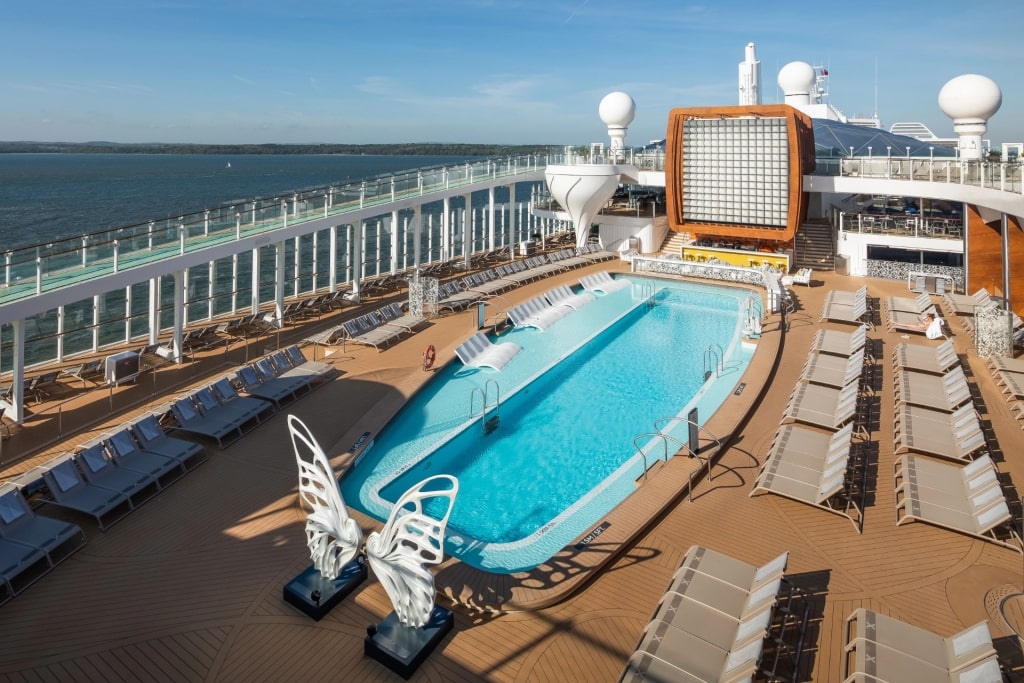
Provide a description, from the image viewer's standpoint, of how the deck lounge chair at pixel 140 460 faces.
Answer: facing the viewer and to the right of the viewer

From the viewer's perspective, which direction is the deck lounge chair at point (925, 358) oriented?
to the viewer's left

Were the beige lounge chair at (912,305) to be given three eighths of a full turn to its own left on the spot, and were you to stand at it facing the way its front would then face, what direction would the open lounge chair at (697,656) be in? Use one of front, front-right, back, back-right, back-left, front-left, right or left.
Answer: front-right

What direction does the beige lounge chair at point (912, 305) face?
to the viewer's left

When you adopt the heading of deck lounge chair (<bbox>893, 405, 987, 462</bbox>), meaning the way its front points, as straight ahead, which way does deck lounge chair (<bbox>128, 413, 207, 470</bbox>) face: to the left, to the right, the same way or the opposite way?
the opposite way

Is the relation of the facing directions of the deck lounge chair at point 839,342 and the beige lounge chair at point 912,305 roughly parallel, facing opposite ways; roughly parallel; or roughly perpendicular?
roughly parallel

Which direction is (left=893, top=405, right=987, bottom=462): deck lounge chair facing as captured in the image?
to the viewer's left

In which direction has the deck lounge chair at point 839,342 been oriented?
to the viewer's left

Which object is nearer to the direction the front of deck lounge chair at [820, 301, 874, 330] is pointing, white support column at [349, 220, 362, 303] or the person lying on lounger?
the white support column

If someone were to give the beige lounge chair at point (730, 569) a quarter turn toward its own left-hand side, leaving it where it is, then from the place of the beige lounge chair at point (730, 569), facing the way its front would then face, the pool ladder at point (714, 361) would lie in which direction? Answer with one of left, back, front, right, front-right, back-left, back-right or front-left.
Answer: back

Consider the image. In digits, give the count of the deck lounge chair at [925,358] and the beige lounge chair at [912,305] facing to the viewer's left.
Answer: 2

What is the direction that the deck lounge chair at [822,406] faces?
to the viewer's left
